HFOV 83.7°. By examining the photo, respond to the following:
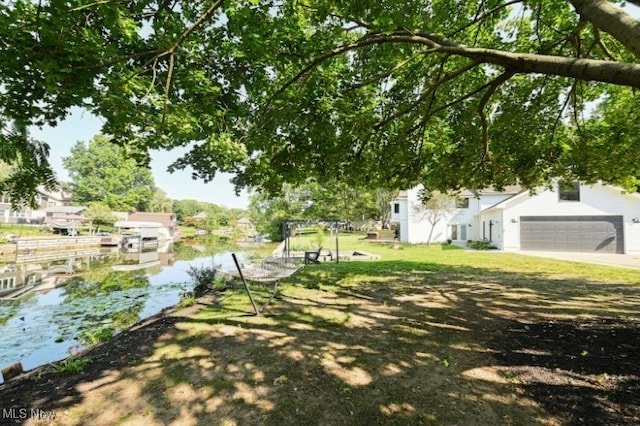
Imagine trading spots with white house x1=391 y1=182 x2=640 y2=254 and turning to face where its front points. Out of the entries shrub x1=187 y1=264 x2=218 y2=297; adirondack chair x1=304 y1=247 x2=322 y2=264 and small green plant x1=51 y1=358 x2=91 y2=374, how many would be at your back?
0

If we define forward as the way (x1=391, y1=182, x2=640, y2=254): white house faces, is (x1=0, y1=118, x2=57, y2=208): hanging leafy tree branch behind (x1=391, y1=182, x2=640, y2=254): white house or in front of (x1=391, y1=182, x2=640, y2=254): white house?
in front

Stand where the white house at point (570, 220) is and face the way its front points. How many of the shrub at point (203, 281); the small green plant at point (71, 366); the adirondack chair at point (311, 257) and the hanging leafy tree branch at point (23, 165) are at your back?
0

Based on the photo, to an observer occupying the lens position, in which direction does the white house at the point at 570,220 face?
facing the viewer

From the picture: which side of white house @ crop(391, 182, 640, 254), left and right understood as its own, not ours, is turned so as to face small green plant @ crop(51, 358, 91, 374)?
front

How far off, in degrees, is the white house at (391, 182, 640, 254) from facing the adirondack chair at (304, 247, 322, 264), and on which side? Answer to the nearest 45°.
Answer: approximately 45° to its right

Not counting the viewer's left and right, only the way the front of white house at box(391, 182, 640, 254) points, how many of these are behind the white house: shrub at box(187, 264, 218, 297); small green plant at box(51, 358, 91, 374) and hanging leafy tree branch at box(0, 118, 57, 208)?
0
